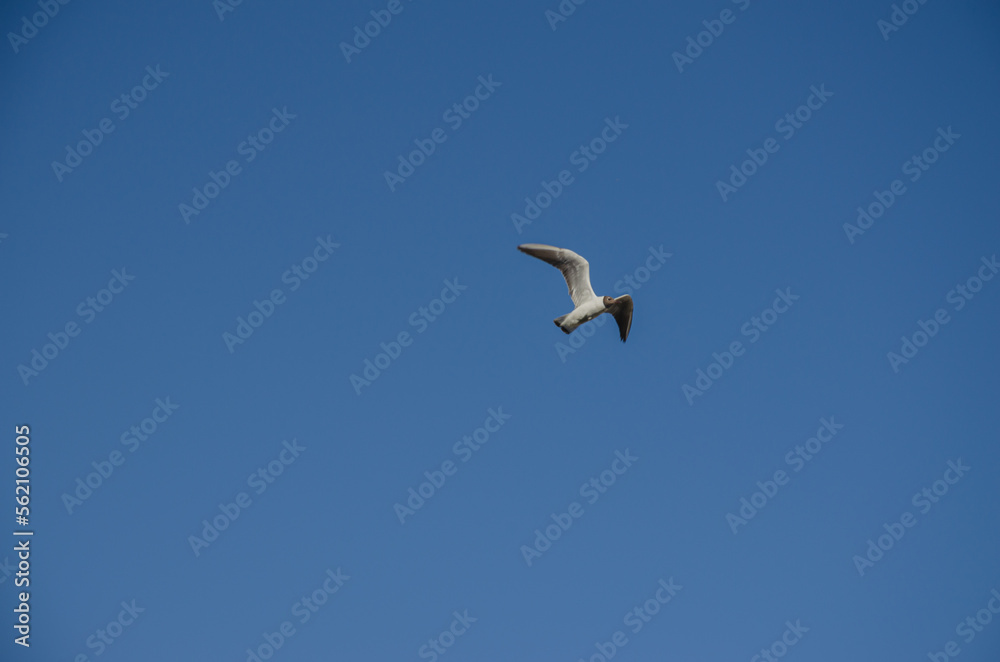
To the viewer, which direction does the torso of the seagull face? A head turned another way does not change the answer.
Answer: to the viewer's right
